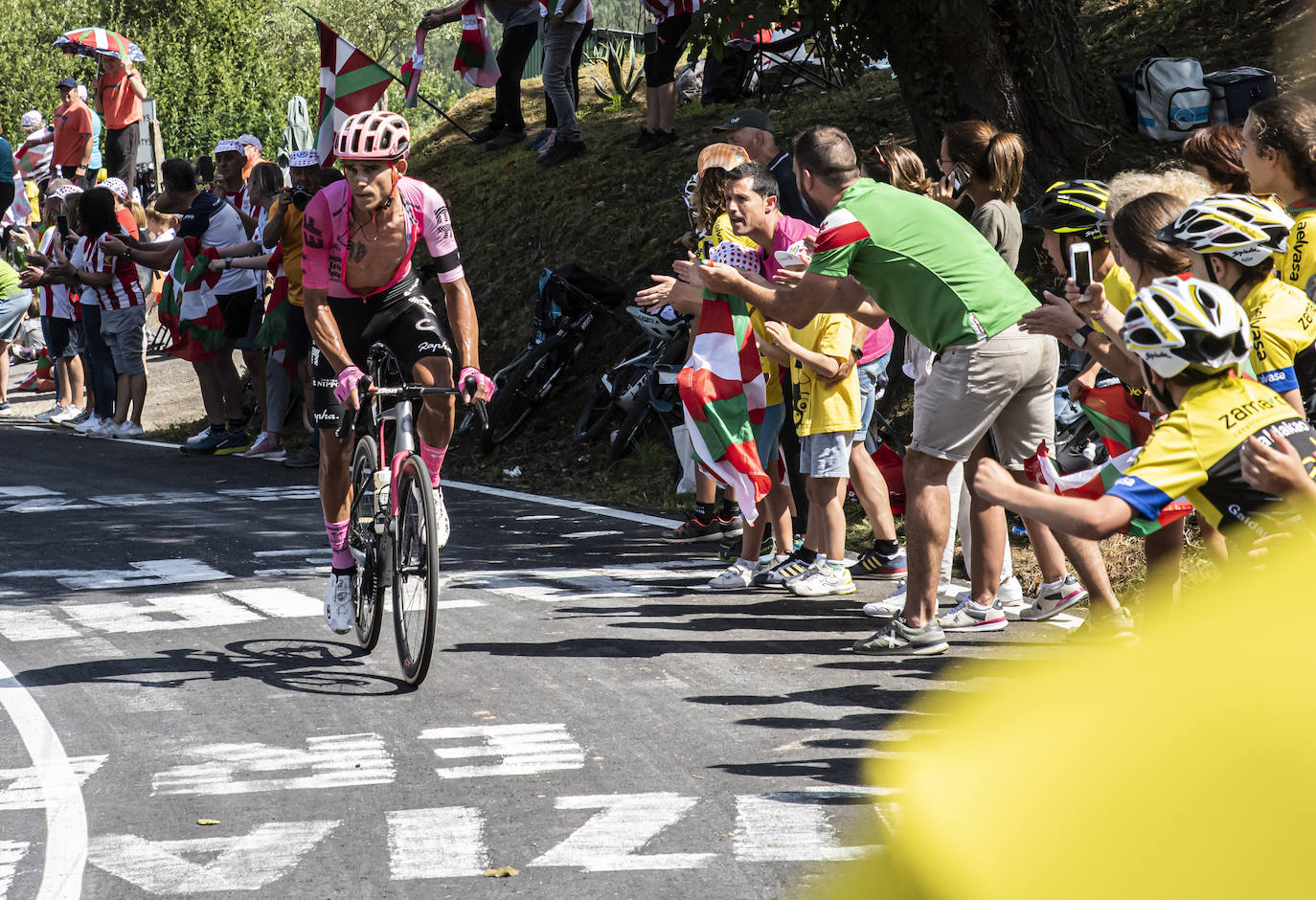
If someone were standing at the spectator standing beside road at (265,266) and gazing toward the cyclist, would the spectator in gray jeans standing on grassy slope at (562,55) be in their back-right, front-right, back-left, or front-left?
back-left

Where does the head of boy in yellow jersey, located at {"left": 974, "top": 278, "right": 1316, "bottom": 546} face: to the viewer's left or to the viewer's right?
to the viewer's left

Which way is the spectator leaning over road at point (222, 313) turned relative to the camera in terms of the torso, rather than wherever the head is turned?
to the viewer's left

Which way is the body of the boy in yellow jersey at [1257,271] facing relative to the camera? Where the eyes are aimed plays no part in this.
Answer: to the viewer's left

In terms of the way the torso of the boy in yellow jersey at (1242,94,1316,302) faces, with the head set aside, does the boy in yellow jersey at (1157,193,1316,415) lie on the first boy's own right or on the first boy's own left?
on the first boy's own left
